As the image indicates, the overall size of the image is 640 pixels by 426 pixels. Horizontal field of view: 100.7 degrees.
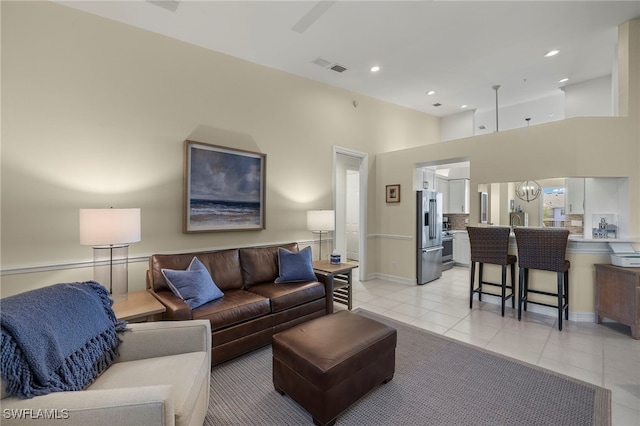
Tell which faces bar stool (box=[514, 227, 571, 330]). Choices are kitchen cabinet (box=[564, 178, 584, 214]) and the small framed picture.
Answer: the kitchen cabinet

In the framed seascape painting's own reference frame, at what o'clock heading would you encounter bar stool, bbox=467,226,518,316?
The bar stool is roughly at 11 o'clock from the framed seascape painting.

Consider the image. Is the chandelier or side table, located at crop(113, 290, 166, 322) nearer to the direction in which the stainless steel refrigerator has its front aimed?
the chandelier

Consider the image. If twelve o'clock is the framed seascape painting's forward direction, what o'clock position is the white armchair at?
The white armchair is roughly at 2 o'clock from the framed seascape painting.

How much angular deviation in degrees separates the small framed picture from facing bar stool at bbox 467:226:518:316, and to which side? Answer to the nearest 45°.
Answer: approximately 90° to its left

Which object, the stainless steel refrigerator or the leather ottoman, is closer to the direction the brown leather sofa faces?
the leather ottoman

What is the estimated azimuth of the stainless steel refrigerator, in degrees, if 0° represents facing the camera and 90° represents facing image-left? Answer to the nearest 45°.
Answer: approximately 315°

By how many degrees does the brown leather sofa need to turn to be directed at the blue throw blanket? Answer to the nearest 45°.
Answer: approximately 90° to its right

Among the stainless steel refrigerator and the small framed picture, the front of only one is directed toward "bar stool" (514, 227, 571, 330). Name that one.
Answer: the stainless steel refrigerator

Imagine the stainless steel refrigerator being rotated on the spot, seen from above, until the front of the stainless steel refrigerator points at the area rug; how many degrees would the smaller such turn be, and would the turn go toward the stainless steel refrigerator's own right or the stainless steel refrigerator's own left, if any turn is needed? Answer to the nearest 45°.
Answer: approximately 45° to the stainless steel refrigerator's own right
